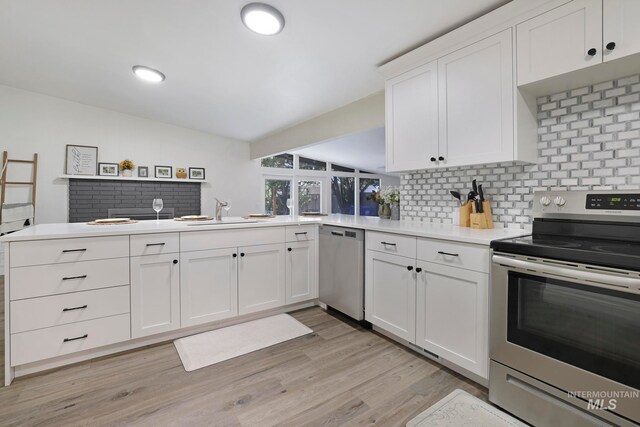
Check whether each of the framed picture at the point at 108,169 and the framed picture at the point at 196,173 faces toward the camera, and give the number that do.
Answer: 2

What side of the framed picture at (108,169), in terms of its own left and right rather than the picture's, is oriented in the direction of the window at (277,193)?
left

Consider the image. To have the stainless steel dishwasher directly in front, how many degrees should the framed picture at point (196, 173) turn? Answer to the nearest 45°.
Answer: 0° — it already faces it

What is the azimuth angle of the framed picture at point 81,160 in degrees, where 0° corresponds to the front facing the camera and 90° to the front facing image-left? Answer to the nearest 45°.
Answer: approximately 0°

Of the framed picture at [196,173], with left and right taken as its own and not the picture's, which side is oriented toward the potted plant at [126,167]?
right

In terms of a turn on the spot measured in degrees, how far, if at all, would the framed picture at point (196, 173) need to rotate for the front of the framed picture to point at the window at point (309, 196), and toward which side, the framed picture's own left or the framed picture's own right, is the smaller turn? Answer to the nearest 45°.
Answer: approximately 90° to the framed picture's own left

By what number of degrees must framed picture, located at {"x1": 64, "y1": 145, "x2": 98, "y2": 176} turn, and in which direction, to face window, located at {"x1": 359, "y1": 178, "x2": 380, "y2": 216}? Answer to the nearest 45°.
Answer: approximately 90° to its left

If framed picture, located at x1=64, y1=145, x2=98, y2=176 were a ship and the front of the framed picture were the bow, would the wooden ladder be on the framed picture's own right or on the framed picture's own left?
on the framed picture's own right

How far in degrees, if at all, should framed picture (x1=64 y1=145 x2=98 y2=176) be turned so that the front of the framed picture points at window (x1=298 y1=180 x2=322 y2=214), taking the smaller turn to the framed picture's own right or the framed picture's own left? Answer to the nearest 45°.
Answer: approximately 90° to the framed picture's own left

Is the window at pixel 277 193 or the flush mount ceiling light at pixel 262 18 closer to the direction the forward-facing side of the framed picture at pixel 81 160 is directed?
the flush mount ceiling light
